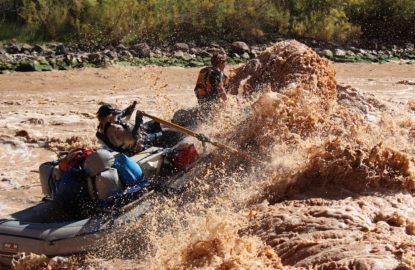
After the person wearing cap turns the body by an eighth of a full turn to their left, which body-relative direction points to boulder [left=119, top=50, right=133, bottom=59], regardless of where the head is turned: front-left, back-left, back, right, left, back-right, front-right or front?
front-left

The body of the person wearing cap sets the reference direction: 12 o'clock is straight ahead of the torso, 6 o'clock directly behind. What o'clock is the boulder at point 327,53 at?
The boulder is roughly at 10 o'clock from the person wearing cap.

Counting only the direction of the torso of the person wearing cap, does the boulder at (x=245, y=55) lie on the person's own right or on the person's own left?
on the person's own left

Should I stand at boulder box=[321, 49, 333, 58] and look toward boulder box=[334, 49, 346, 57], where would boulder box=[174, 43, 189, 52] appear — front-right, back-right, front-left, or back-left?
back-left

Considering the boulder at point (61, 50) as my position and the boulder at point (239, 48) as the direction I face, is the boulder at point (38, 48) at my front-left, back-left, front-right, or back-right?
back-left

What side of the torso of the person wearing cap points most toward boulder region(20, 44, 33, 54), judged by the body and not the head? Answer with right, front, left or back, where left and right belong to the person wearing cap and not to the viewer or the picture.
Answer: left

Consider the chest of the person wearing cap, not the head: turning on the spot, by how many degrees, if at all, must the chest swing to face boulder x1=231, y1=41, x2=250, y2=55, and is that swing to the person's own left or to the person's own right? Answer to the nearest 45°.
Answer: approximately 90° to the person's own left

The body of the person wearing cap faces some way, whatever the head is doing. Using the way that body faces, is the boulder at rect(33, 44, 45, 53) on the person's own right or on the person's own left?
on the person's own left

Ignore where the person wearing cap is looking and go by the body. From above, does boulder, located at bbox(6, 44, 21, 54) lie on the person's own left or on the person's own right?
on the person's own left

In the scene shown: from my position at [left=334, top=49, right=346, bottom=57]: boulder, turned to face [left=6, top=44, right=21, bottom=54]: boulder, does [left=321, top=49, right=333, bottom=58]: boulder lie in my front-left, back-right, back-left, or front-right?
front-left

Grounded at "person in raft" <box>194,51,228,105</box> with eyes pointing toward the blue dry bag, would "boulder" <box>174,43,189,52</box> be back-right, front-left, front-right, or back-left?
back-right

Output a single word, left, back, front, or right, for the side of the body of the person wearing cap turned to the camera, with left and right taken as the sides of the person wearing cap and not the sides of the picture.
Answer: right

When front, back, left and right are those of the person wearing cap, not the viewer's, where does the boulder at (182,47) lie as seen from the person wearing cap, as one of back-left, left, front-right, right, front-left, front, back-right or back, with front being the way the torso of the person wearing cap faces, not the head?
left

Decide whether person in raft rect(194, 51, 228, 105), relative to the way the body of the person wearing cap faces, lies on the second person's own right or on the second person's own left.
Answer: on the second person's own left

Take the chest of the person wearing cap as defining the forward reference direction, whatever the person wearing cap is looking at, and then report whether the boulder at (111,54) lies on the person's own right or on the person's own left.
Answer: on the person's own left
